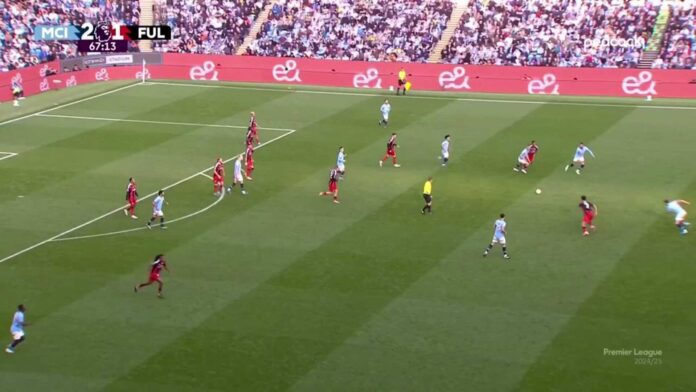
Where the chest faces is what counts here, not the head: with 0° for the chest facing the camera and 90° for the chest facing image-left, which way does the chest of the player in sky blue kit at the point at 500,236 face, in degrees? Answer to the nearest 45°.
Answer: approximately 225°

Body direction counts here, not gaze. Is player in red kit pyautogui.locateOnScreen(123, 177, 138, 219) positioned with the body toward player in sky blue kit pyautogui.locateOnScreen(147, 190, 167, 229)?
no

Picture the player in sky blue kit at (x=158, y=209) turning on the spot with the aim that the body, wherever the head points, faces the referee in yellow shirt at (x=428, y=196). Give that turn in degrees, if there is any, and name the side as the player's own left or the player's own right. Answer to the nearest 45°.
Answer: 0° — they already face them

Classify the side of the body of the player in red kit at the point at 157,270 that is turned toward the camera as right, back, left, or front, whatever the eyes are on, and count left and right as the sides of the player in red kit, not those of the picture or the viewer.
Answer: right

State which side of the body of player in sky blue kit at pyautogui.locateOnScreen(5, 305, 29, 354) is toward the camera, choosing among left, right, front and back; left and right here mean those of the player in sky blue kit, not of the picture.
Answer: right

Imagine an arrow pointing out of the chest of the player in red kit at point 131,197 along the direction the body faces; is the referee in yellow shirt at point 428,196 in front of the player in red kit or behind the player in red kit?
in front

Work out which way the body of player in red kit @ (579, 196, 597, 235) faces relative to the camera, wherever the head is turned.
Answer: to the viewer's left

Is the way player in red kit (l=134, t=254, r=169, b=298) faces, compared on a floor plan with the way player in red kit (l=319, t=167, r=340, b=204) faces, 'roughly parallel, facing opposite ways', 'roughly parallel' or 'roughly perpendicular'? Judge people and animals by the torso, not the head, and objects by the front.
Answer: roughly parallel

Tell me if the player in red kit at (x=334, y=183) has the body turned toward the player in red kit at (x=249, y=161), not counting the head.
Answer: no

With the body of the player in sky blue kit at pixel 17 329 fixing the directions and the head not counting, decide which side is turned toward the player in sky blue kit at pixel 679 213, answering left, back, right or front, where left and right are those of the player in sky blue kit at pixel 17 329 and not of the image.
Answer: front

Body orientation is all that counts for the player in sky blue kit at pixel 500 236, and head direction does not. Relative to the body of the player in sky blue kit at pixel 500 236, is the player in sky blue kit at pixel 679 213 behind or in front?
in front

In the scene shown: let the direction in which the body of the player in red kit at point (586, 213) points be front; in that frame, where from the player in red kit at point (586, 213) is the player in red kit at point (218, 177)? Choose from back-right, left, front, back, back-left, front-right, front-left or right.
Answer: front

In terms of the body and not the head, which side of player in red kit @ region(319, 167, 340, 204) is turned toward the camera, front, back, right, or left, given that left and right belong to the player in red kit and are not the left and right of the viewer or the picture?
right
